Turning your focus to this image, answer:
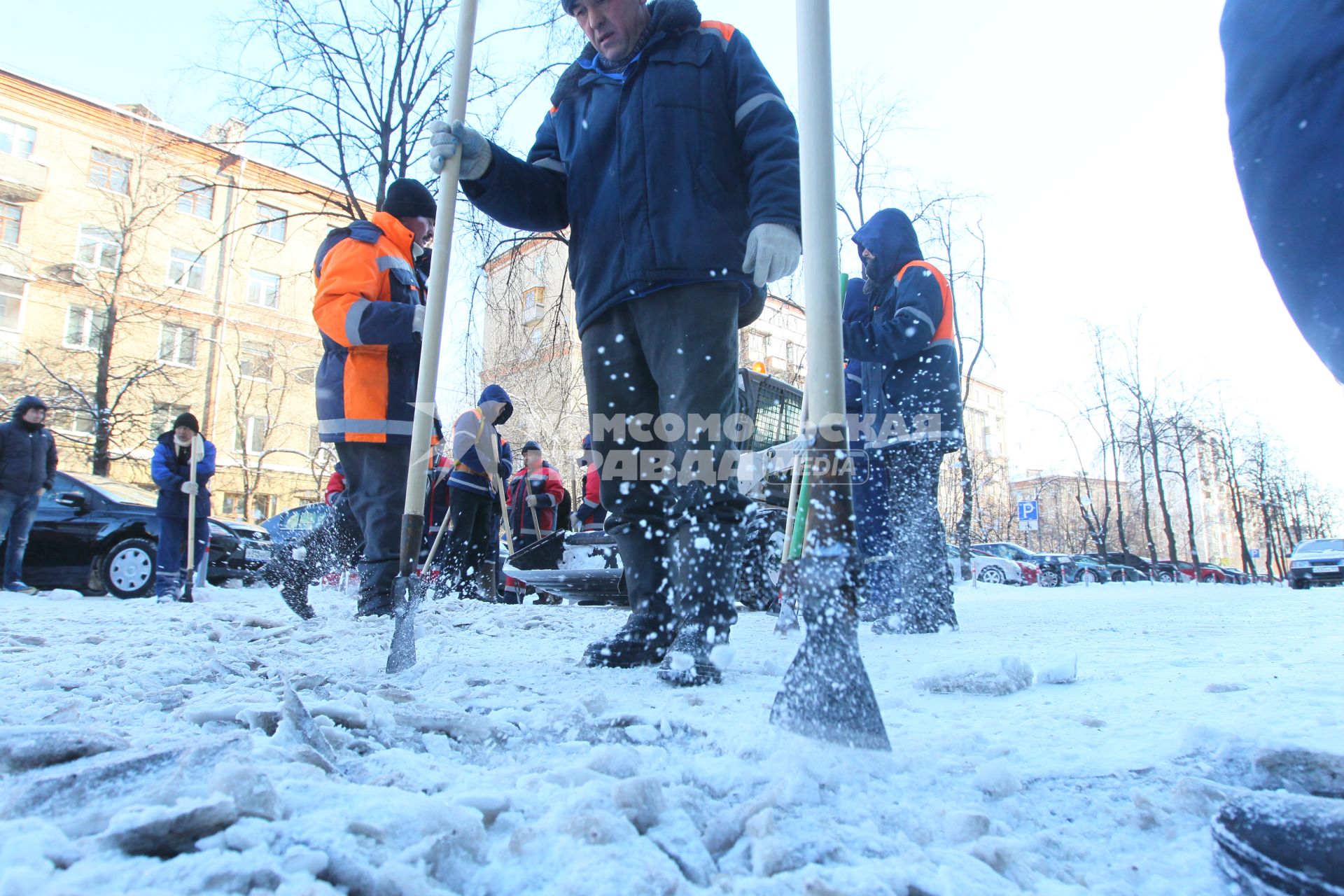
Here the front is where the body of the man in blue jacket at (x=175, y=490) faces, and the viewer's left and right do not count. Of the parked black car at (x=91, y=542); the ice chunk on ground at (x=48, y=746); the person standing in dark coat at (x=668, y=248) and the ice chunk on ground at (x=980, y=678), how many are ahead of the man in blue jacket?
3

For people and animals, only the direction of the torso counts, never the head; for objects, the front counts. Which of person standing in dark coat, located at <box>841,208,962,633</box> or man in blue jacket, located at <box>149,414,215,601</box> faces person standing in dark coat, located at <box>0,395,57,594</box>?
person standing in dark coat, located at <box>841,208,962,633</box>

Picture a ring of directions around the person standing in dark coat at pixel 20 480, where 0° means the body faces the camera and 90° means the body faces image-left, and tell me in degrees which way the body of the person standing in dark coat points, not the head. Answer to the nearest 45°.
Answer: approximately 315°

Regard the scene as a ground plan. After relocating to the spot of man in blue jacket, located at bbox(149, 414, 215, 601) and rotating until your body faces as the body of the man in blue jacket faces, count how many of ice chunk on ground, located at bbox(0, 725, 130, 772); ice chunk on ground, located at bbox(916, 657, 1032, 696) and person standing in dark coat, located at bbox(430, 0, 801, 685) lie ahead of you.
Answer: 3

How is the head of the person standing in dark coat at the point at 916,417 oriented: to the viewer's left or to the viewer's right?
to the viewer's left

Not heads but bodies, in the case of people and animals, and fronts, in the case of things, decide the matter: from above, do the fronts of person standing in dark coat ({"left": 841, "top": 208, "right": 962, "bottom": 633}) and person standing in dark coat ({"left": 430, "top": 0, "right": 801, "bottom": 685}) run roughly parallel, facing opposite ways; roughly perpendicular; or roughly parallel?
roughly perpendicular

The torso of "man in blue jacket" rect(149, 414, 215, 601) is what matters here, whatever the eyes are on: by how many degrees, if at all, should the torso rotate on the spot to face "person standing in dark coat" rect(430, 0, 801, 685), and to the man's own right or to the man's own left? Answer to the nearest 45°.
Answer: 0° — they already face them

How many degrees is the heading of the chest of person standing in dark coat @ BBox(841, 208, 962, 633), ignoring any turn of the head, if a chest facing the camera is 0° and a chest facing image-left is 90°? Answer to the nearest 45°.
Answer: approximately 90°

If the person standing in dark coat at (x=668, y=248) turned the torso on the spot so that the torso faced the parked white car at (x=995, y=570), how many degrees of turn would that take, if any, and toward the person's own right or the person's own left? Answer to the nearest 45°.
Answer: approximately 180°

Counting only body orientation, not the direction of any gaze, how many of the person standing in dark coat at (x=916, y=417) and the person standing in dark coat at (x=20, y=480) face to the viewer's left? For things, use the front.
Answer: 1

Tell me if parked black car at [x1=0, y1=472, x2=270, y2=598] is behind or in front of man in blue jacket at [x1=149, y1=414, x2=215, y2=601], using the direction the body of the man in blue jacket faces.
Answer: behind
